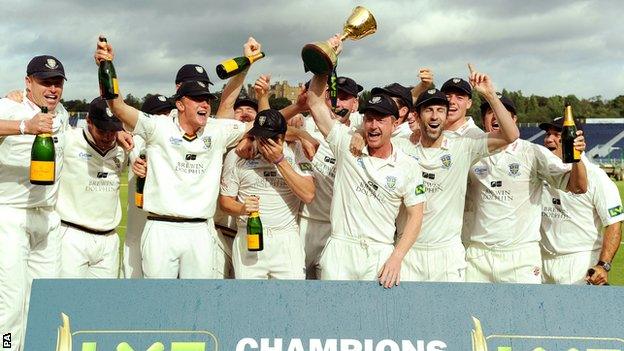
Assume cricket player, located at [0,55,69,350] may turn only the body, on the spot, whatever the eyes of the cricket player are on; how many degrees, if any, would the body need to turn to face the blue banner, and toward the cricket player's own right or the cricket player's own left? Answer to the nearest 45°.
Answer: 0° — they already face it

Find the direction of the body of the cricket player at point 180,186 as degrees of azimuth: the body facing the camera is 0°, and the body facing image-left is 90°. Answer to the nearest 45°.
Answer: approximately 0°

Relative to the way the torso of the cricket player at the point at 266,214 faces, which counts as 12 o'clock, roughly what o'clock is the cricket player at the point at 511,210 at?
the cricket player at the point at 511,210 is roughly at 9 o'clock from the cricket player at the point at 266,214.

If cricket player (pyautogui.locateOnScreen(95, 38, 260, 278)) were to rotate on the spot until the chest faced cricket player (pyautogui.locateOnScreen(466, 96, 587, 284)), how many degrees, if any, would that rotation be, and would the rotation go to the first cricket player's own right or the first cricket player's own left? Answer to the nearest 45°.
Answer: approximately 90° to the first cricket player's own left

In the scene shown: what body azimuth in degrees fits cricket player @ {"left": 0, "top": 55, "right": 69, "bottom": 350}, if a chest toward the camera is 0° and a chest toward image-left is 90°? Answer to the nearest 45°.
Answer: approximately 315°
